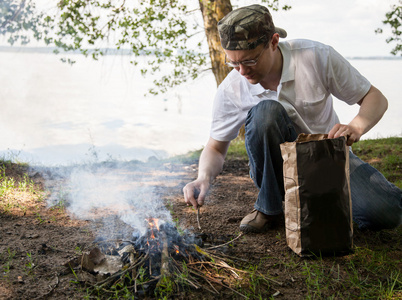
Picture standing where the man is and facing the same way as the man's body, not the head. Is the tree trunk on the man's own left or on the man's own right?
on the man's own right

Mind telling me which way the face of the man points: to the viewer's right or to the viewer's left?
to the viewer's left

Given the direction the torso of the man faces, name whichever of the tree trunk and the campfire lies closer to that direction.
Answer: the campfire

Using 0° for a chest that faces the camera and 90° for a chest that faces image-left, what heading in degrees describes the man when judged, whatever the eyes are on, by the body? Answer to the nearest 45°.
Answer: approximately 45°

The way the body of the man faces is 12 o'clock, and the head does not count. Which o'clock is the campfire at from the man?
The campfire is roughly at 12 o'clock from the man.
